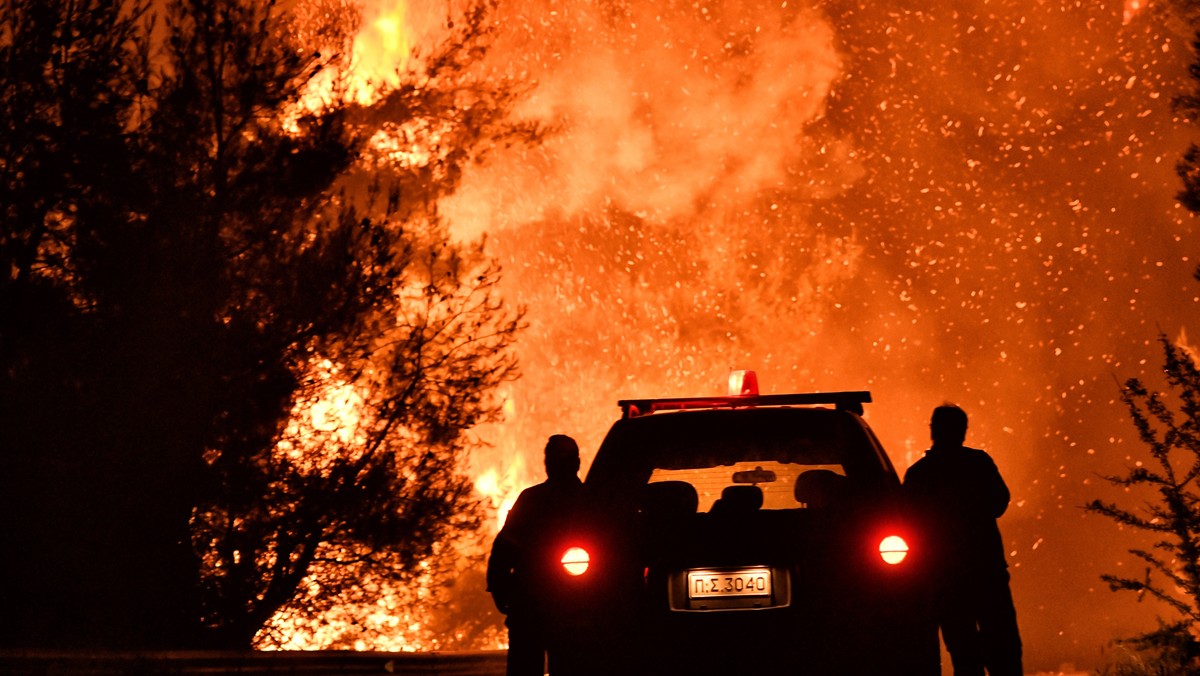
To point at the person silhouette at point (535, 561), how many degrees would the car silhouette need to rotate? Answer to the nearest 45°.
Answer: approximately 45° to its left

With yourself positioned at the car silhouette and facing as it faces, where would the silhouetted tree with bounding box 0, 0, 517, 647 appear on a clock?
The silhouetted tree is roughly at 11 o'clock from the car silhouette.

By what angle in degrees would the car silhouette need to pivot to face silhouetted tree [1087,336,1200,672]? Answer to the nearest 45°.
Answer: approximately 45° to its right

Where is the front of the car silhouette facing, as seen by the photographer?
facing away from the viewer
